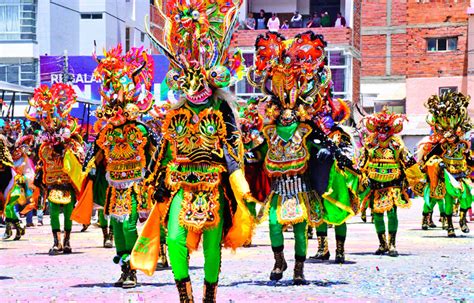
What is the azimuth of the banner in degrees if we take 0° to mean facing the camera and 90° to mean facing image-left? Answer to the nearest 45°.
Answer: approximately 0°

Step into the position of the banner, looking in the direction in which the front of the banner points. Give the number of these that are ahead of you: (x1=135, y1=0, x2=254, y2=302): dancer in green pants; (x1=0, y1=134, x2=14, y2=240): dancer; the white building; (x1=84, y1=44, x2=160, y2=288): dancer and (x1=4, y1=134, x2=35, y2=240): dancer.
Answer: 4

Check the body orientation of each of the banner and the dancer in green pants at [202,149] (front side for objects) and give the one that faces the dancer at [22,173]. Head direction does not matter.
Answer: the banner

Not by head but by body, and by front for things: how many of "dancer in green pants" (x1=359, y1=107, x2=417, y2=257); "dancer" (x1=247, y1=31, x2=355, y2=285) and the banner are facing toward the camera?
3

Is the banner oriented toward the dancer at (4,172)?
yes

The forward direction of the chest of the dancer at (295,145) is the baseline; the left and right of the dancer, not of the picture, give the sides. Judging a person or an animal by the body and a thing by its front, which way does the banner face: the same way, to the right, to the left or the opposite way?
the same way

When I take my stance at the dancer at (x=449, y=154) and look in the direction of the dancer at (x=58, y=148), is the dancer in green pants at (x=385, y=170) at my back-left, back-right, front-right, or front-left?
front-left

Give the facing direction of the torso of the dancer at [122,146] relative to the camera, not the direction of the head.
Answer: toward the camera

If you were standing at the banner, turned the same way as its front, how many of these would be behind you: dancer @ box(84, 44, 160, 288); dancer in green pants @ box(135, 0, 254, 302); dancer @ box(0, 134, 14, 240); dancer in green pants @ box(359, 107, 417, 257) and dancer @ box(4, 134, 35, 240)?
0

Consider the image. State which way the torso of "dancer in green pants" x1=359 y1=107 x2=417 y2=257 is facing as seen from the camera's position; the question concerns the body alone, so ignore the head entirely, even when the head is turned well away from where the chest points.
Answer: toward the camera

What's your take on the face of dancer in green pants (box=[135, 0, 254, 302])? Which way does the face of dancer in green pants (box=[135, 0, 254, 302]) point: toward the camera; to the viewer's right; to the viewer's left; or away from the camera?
toward the camera

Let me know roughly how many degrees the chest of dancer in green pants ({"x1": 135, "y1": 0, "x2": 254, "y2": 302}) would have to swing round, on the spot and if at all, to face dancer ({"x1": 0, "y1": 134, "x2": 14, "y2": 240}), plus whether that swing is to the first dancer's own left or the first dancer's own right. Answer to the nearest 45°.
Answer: approximately 135° to the first dancer's own right

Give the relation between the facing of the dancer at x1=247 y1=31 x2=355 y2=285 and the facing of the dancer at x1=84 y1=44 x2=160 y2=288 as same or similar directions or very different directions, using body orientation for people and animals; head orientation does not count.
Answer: same or similar directions

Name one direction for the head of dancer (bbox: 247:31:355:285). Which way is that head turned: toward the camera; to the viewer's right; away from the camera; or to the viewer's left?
toward the camera

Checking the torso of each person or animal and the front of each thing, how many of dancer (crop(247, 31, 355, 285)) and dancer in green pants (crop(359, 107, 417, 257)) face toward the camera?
2

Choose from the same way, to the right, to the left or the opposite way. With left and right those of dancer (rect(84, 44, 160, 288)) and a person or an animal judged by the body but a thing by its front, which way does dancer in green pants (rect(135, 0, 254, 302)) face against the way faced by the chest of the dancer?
the same way

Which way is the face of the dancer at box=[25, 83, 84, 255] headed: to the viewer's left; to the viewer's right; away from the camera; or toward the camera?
toward the camera
